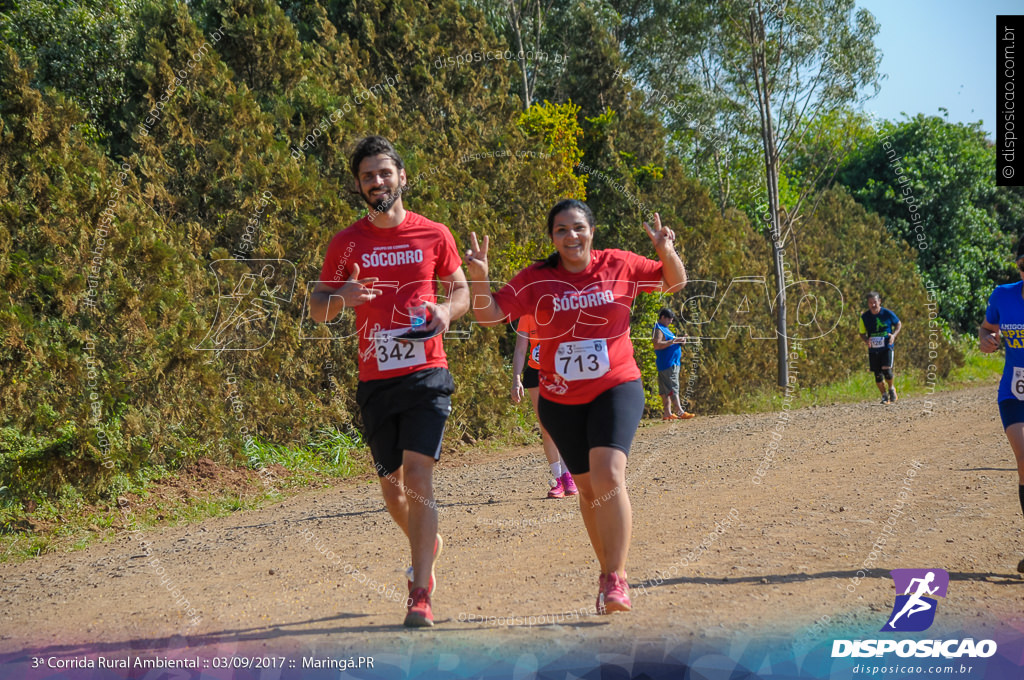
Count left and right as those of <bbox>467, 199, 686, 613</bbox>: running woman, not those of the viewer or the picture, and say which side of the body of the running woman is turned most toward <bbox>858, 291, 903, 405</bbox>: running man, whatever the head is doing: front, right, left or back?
back

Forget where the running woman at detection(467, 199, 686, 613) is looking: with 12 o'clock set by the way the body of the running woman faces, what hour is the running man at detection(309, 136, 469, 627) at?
The running man is roughly at 3 o'clock from the running woman.

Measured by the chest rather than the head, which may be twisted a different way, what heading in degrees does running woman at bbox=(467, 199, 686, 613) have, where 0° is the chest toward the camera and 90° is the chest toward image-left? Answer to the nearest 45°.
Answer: approximately 0°

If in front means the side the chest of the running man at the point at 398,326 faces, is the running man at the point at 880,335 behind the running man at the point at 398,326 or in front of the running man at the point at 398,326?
behind

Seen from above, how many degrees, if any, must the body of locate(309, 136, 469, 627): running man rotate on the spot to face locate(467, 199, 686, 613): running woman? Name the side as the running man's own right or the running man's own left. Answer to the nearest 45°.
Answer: approximately 90° to the running man's own left

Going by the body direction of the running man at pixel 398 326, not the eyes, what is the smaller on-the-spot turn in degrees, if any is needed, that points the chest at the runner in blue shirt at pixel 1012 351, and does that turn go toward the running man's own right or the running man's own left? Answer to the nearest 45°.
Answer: approximately 90° to the running man's own left
